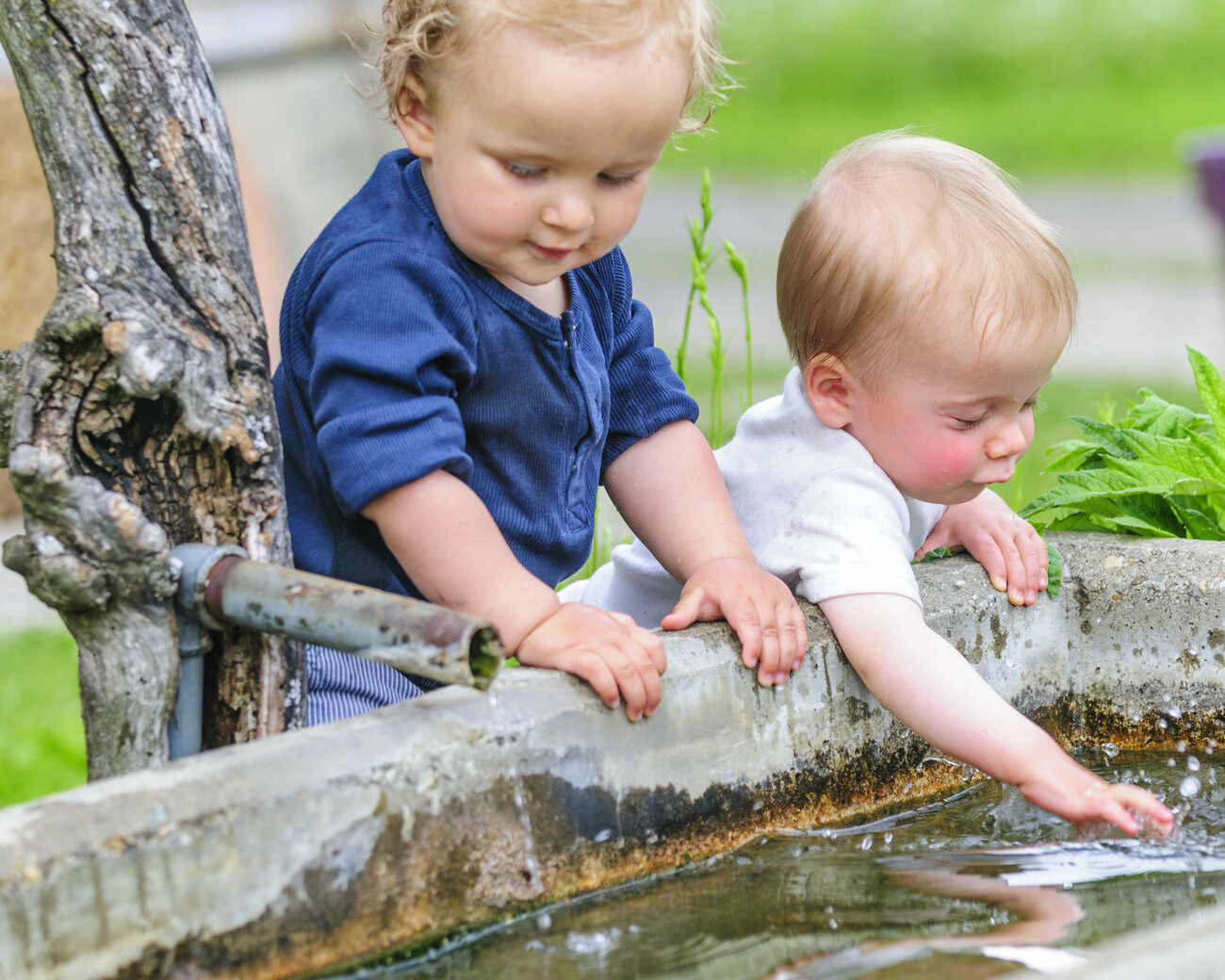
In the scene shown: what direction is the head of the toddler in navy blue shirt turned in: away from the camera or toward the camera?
toward the camera

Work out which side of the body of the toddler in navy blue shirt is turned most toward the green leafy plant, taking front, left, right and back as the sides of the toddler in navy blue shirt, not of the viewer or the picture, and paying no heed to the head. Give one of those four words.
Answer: left

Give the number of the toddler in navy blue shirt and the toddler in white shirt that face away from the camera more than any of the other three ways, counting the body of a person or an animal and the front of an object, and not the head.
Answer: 0

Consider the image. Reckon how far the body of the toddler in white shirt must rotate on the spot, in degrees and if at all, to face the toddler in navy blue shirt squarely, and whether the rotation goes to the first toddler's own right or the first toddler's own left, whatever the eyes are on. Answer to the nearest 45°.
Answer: approximately 90° to the first toddler's own right

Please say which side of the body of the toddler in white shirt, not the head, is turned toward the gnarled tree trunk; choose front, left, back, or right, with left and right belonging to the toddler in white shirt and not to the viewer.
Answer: right

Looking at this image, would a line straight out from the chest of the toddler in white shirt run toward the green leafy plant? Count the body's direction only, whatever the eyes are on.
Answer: no

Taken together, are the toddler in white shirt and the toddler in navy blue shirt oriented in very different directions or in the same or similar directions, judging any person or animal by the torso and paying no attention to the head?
same or similar directions

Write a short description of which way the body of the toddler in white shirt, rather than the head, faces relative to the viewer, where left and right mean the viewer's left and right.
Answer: facing the viewer and to the right of the viewer
